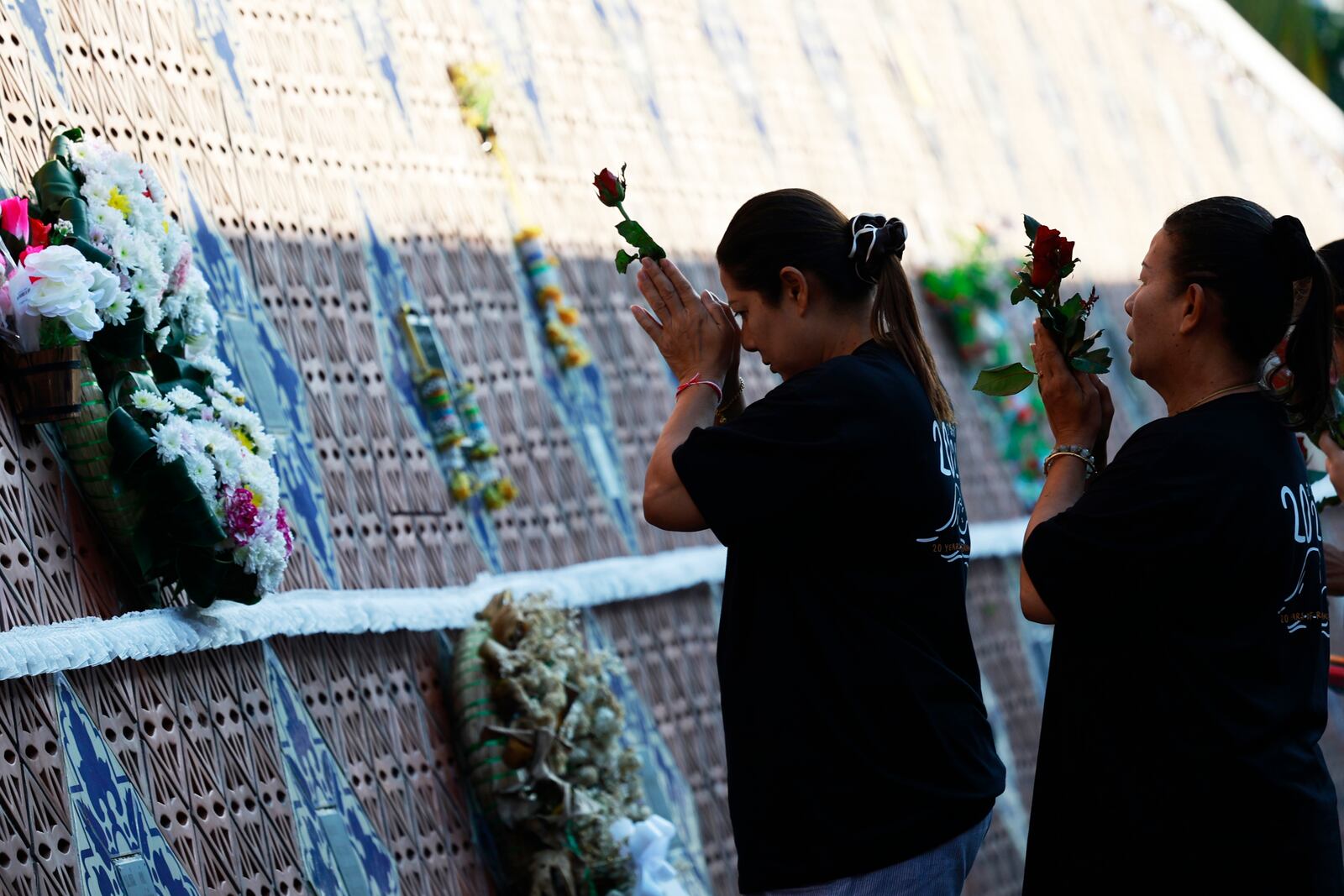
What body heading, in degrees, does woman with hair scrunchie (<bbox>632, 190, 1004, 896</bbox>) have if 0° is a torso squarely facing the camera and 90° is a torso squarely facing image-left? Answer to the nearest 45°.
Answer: approximately 90°

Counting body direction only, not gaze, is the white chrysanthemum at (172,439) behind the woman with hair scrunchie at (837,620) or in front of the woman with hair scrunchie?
in front

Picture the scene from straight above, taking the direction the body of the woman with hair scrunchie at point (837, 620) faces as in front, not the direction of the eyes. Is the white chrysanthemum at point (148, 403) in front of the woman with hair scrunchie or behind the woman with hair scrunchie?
in front

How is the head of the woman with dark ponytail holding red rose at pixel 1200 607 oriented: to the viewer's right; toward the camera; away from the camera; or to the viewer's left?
to the viewer's left
